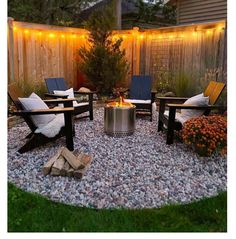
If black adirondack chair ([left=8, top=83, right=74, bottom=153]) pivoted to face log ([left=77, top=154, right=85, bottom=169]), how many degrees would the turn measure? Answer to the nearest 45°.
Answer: approximately 45° to its right

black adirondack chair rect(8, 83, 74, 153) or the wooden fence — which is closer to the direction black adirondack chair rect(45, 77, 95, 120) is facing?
the black adirondack chair

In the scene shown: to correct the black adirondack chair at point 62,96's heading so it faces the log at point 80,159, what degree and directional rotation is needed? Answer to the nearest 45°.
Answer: approximately 45° to its right

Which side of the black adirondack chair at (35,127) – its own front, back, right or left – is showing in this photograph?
right

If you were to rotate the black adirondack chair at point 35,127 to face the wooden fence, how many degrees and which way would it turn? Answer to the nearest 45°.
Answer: approximately 45° to its left

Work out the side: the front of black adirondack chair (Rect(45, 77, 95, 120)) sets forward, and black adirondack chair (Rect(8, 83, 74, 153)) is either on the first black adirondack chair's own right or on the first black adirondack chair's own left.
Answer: on the first black adirondack chair's own right
